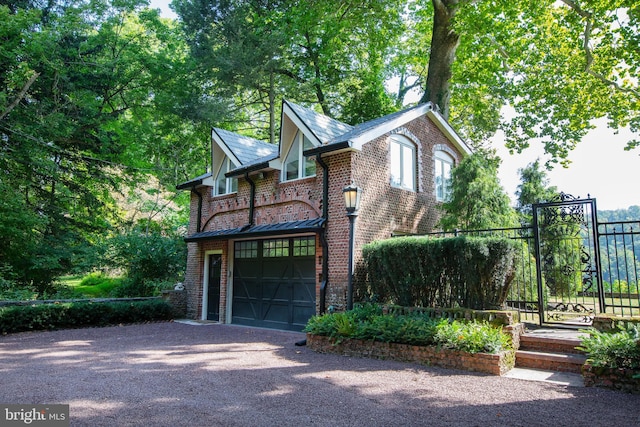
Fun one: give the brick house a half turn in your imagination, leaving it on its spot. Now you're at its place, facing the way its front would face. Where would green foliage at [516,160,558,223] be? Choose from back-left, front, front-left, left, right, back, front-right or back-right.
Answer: front

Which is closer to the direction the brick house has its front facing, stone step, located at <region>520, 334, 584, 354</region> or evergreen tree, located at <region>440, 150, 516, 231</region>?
the stone step

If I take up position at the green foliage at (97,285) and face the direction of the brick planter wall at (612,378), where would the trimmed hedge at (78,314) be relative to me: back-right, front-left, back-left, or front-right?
front-right

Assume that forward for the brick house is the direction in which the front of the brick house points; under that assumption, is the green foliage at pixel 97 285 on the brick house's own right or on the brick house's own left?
on the brick house's own right

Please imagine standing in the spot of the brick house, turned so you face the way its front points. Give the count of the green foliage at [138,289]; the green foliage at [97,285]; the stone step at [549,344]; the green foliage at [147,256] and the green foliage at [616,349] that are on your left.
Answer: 2

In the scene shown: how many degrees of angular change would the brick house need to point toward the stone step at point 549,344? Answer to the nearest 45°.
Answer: approximately 90° to its left

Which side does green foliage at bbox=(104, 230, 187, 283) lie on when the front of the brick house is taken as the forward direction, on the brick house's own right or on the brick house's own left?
on the brick house's own right

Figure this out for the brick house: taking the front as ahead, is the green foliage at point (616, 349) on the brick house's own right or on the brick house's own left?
on the brick house's own left

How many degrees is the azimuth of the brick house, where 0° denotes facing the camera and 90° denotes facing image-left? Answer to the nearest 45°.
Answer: approximately 45°

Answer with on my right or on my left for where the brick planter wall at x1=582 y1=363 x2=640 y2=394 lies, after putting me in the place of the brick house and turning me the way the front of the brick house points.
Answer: on my left

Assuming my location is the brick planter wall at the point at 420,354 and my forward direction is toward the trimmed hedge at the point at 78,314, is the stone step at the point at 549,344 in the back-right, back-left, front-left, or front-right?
back-right

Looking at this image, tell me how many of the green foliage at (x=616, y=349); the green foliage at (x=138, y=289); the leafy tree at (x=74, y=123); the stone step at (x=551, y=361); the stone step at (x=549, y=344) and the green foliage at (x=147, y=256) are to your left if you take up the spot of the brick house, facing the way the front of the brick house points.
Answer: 3

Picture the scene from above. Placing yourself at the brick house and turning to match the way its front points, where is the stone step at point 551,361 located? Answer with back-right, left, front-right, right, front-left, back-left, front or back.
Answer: left

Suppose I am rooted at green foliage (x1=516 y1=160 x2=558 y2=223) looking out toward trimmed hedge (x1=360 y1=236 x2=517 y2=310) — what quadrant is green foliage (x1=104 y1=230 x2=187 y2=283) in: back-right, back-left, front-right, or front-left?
front-right
